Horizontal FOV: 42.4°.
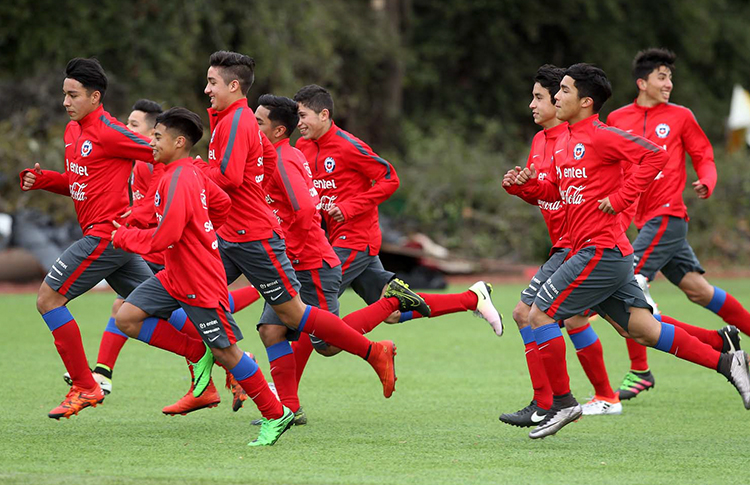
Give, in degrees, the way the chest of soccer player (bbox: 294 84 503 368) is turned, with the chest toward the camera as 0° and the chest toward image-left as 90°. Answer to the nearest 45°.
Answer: approximately 45°

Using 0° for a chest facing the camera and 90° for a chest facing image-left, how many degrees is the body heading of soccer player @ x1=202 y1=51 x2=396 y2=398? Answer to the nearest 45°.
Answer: approximately 90°

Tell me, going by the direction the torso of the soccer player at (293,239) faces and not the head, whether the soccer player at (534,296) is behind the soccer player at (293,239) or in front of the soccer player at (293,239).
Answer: behind

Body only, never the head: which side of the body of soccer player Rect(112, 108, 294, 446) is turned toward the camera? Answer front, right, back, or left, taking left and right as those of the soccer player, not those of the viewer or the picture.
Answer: left

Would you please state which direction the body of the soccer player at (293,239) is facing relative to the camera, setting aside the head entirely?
to the viewer's left

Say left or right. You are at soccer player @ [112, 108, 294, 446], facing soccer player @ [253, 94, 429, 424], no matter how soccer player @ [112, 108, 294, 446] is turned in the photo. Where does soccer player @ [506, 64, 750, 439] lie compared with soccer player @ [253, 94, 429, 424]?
right

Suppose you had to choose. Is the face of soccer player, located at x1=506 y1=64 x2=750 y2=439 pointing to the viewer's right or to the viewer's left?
to the viewer's left

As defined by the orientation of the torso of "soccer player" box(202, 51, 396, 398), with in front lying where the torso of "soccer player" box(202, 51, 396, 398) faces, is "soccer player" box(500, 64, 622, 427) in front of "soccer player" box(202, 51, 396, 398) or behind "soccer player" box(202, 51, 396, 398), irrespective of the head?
behind
